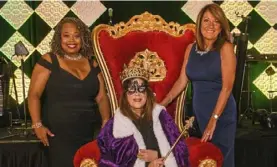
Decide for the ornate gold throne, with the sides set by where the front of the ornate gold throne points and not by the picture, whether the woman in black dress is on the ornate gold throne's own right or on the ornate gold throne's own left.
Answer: on the ornate gold throne's own right

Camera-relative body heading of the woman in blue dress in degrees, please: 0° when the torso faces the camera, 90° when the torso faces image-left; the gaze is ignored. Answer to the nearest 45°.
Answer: approximately 45°

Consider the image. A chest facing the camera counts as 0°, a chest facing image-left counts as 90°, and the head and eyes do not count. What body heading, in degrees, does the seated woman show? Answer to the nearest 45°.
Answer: approximately 0°

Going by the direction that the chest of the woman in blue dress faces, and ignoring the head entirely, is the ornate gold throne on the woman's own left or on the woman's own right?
on the woman's own right

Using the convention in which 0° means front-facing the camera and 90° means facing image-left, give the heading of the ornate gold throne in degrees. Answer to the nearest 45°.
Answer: approximately 0°

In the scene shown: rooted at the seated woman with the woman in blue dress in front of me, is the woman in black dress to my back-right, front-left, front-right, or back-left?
back-left
